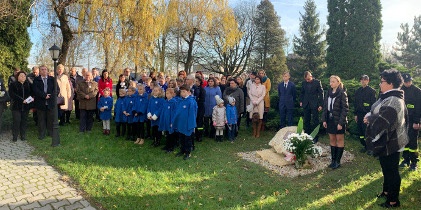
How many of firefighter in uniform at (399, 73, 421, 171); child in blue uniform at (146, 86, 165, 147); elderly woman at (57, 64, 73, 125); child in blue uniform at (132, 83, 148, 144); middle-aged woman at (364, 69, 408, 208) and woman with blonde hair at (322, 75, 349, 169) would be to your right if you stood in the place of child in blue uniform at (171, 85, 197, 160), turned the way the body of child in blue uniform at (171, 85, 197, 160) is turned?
3

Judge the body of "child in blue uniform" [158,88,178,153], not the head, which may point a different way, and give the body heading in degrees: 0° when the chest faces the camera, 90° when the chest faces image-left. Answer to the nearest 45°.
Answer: approximately 45°

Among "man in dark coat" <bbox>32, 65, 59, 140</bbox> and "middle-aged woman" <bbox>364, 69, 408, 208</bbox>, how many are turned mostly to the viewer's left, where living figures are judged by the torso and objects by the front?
1

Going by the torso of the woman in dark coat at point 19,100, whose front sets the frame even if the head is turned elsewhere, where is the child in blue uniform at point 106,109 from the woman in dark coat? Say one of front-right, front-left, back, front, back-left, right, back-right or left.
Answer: front-left

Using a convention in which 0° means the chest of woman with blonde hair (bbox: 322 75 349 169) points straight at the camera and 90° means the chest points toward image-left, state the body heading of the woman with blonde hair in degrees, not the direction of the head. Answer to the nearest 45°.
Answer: approximately 45°

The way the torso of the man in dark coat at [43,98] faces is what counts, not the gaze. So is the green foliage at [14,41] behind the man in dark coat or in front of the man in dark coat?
behind

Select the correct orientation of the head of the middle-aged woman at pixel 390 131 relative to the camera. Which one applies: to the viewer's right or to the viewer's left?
to the viewer's left

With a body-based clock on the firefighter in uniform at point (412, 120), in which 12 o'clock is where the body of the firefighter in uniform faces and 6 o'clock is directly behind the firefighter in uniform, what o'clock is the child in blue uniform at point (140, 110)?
The child in blue uniform is roughly at 1 o'clock from the firefighter in uniform.

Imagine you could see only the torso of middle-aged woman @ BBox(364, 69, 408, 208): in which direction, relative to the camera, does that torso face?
to the viewer's left

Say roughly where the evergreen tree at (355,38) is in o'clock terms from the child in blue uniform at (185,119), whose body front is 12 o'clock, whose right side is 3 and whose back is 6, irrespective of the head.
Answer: The evergreen tree is roughly at 6 o'clock from the child in blue uniform.

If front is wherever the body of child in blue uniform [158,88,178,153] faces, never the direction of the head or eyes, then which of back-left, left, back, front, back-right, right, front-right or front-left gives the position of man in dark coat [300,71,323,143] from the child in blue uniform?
back-left
